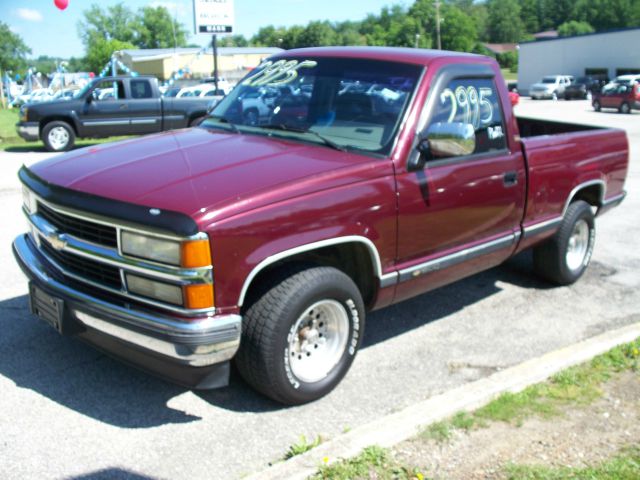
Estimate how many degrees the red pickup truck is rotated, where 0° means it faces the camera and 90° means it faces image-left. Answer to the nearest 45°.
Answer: approximately 45°

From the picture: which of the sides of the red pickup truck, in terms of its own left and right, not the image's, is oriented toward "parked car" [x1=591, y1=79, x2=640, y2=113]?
back

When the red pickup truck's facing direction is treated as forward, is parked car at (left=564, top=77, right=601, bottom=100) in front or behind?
behind

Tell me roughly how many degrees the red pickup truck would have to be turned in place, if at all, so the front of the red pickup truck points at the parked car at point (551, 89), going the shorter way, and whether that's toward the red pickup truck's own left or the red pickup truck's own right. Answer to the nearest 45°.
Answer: approximately 135° to the red pickup truck's own right

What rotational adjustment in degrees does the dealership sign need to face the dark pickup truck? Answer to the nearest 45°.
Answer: approximately 45° to its right

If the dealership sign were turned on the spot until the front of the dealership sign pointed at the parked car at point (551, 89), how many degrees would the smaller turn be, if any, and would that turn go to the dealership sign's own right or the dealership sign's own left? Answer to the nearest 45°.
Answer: approximately 135° to the dealership sign's own left

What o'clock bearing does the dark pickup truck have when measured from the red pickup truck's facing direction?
The dark pickup truck is roughly at 4 o'clock from the red pickup truck.

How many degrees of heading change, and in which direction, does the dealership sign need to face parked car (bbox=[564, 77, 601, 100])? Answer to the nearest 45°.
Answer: approximately 135° to its left

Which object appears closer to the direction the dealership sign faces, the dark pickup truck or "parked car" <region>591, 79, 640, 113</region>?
the dark pickup truck

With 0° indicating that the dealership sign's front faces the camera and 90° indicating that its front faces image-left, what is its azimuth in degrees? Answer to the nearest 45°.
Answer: approximately 0°
